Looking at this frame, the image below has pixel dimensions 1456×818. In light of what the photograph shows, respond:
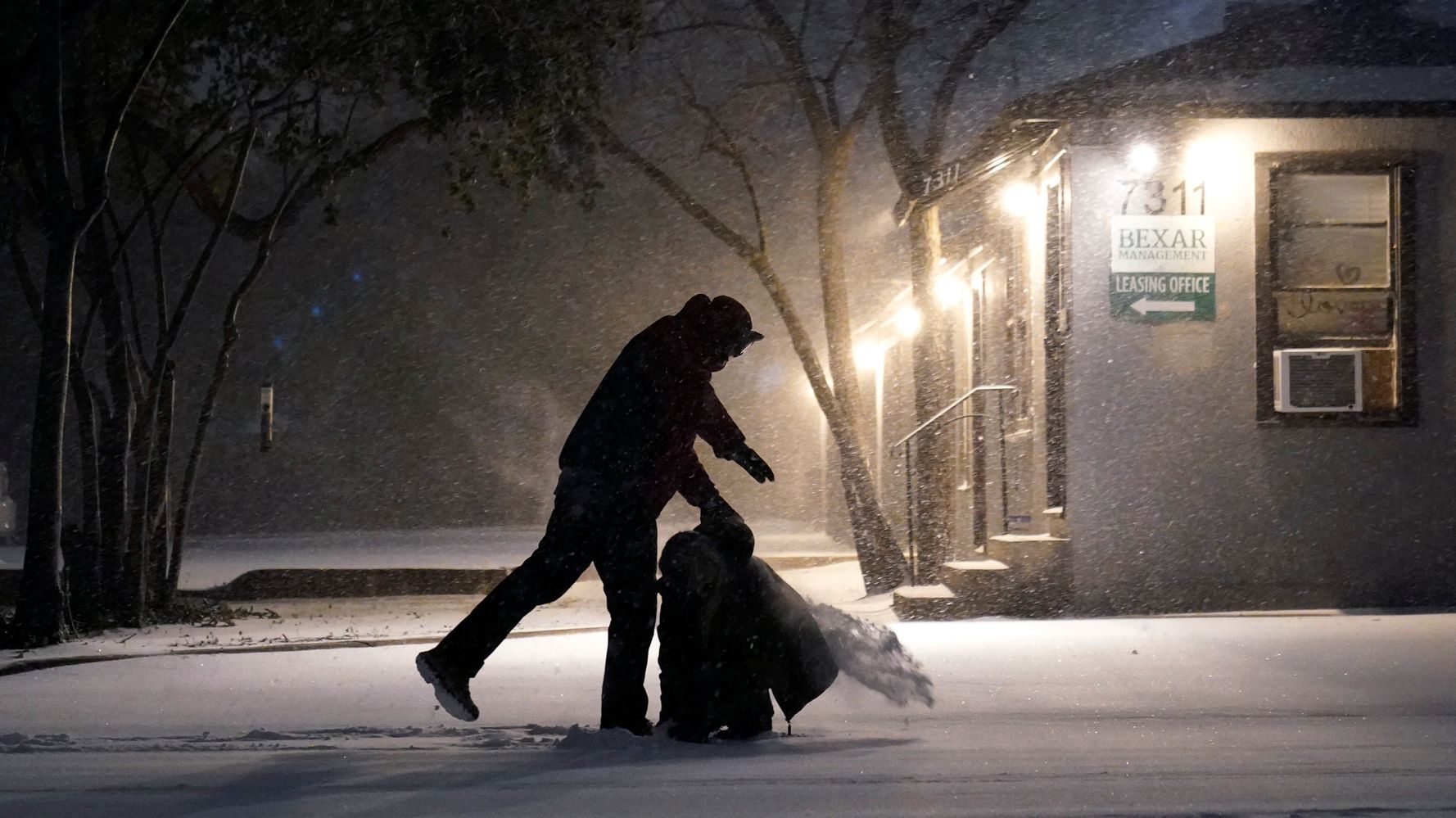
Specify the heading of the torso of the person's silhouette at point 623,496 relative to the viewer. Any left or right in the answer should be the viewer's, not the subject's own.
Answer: facing to the right of the viewer

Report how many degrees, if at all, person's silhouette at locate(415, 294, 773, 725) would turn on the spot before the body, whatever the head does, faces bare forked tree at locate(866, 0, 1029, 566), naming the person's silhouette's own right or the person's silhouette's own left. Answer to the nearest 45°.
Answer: approximately 90° to the person's silhouette's own left

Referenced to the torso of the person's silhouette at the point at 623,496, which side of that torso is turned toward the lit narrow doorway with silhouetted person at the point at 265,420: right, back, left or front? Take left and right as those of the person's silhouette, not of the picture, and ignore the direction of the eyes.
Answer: left

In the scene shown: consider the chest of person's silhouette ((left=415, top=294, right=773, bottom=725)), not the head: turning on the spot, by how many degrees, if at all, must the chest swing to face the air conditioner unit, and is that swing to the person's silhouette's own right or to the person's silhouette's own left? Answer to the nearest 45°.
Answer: approximately 45° to the person's silhouette's own left

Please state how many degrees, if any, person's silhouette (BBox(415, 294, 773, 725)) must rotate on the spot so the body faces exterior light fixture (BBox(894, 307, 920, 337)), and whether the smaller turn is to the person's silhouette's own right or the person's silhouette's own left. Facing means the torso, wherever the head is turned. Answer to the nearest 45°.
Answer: approximately 90° to the person's silhouette's own left

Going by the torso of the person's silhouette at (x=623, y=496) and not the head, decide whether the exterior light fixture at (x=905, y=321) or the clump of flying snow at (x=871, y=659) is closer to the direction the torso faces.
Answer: the clump of flying snow

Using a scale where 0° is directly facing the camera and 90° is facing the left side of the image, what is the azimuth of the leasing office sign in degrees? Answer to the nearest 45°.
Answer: approximately 0°

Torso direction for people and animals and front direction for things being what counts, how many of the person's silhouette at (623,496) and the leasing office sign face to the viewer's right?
1

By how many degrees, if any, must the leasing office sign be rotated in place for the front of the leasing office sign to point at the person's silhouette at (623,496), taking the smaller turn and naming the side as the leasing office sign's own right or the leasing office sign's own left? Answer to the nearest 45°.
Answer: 0° — it already faces them

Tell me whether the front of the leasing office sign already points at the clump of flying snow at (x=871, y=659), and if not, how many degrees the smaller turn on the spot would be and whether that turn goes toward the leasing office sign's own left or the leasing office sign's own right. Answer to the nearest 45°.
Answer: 0° — it already faces it

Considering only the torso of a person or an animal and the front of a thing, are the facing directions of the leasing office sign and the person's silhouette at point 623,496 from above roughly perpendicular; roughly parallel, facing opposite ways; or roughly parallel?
roughly perpendicular
